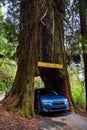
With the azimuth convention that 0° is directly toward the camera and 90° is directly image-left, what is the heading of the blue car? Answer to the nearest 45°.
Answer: approximately 315°
